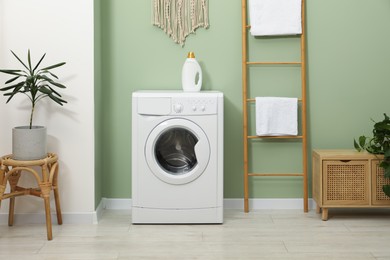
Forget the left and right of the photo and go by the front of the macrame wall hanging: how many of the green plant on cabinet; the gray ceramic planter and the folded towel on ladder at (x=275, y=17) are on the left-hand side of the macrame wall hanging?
2

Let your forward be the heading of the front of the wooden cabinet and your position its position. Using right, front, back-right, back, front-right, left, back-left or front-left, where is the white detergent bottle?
right

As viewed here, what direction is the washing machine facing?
toward the camera

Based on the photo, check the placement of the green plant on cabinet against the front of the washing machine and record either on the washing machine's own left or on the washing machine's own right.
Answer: on the washing machine's own left

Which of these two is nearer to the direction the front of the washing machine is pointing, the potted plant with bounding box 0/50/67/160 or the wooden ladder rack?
the potted plant

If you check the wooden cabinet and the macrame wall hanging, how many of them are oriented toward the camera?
2

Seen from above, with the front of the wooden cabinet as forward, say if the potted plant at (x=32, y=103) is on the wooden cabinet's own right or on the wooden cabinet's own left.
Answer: on the wooden cabinet's own right

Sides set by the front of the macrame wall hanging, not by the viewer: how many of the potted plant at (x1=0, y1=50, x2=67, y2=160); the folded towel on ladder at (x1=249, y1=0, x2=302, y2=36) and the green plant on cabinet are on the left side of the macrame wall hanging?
2

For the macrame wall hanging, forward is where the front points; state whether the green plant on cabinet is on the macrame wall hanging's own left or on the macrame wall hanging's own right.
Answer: on the macrame wall hanging's own left

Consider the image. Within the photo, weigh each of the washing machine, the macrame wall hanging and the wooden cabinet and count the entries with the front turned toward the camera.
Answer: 3

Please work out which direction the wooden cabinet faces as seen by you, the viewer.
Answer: facing the viewer
